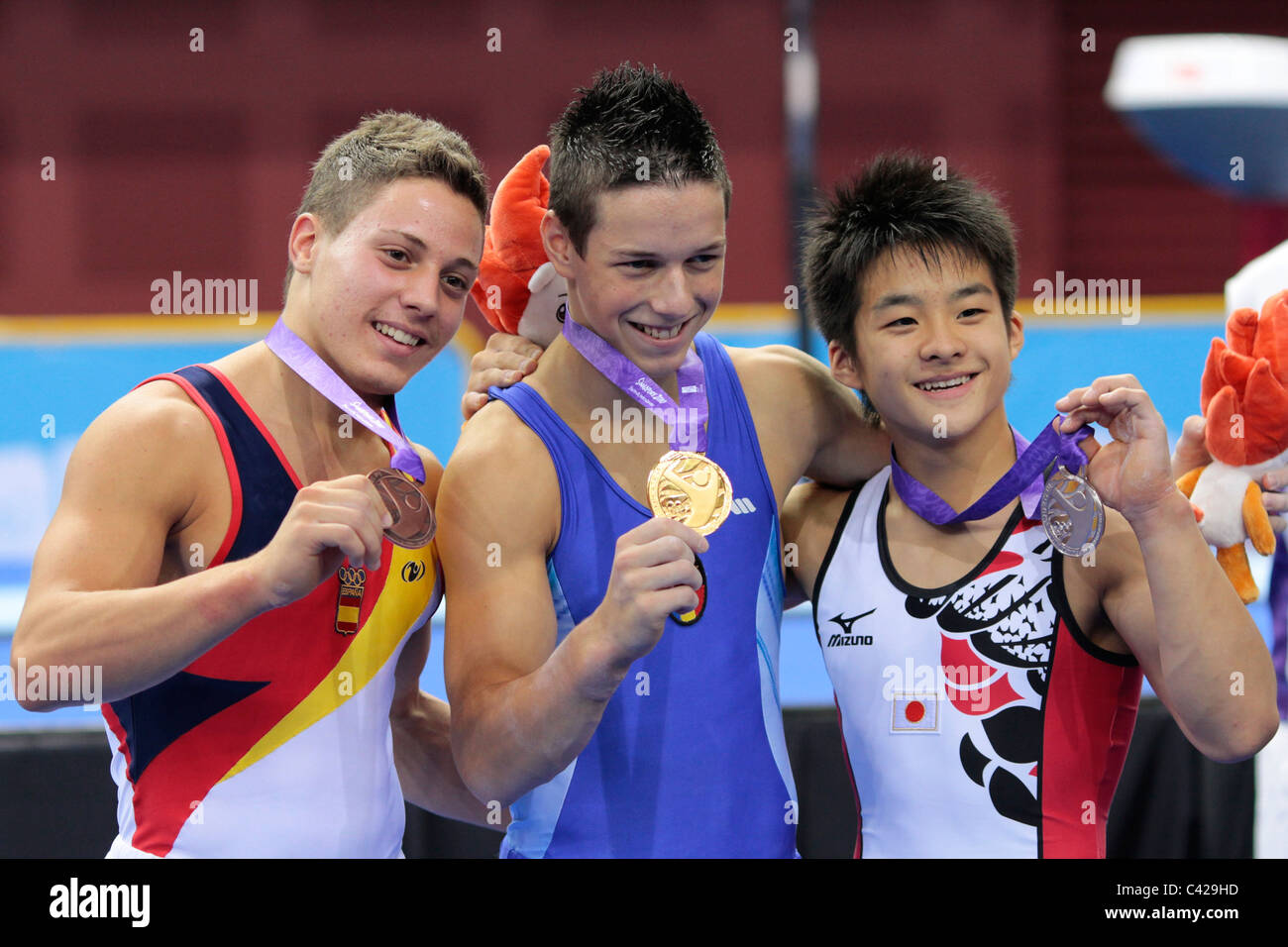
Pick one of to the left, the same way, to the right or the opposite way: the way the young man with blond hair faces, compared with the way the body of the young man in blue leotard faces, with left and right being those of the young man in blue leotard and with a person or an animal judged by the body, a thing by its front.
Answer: the same way

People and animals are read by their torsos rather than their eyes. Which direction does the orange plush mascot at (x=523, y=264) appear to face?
to the viewer's right

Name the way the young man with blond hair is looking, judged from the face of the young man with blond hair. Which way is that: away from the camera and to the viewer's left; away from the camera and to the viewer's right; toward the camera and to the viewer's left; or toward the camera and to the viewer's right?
toward the camera and to the viewer's right

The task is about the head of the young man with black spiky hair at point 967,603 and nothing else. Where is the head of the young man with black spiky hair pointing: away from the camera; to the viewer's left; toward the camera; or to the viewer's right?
toward the camera

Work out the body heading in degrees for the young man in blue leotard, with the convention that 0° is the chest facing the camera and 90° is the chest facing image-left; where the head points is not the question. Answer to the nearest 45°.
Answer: approximately 315°

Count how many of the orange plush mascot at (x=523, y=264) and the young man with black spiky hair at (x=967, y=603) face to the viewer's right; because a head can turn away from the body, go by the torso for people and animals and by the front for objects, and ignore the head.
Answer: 1

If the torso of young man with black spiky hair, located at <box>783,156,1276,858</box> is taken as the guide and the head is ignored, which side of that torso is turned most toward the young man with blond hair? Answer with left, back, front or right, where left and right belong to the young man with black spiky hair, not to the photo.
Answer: right

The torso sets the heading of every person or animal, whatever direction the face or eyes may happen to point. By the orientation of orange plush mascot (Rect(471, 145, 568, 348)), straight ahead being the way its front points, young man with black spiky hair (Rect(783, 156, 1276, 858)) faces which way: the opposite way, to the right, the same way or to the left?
to the right

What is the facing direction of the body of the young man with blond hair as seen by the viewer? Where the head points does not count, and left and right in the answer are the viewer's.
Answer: facing the viewer and to the right of the viewer

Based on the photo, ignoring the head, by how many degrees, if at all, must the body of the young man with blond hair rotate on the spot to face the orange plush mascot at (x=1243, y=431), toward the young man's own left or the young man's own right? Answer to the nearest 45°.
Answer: approximately 45° to the young man's own left

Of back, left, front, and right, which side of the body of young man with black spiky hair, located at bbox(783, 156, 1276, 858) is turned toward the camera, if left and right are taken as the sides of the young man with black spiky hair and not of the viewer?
front
